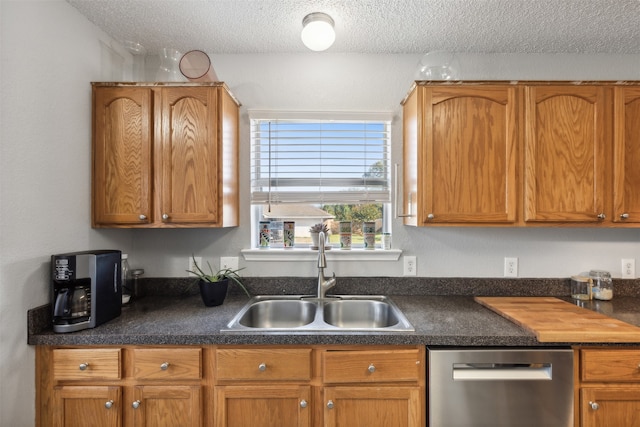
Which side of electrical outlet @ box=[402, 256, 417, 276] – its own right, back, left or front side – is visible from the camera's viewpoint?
front

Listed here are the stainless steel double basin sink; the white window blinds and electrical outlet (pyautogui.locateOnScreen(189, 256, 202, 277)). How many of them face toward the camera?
3

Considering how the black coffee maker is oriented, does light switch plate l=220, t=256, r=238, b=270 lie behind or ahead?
behind

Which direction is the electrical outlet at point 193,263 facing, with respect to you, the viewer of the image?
facing the viewer

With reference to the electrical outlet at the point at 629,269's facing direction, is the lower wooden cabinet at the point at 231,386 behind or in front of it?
in front

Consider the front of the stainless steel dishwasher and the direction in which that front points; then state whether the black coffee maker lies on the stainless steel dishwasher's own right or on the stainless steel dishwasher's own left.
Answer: on the stainless steel dishwasher's own right

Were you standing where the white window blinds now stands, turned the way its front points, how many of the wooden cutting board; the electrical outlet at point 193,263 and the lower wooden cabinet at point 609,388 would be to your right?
1

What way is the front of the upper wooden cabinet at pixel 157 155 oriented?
toward the camera

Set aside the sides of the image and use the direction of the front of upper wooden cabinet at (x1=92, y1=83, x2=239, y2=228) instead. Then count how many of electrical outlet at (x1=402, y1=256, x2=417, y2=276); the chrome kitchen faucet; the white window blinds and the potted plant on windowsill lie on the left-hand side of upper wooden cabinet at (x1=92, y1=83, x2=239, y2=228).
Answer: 4

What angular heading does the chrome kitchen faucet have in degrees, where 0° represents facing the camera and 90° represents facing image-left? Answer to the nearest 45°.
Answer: approximately 0°

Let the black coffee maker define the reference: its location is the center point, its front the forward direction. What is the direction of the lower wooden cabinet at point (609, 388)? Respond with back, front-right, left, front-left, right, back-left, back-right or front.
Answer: left

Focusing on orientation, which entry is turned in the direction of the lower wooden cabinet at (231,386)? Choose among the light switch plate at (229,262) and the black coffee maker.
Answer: the light switch plate

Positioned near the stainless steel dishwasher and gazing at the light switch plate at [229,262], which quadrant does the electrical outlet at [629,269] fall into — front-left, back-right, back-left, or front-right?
back-right

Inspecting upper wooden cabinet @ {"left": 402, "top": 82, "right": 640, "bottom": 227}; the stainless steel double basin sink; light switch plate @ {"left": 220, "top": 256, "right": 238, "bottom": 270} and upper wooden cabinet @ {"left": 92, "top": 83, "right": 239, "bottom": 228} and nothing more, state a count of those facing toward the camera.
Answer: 4
